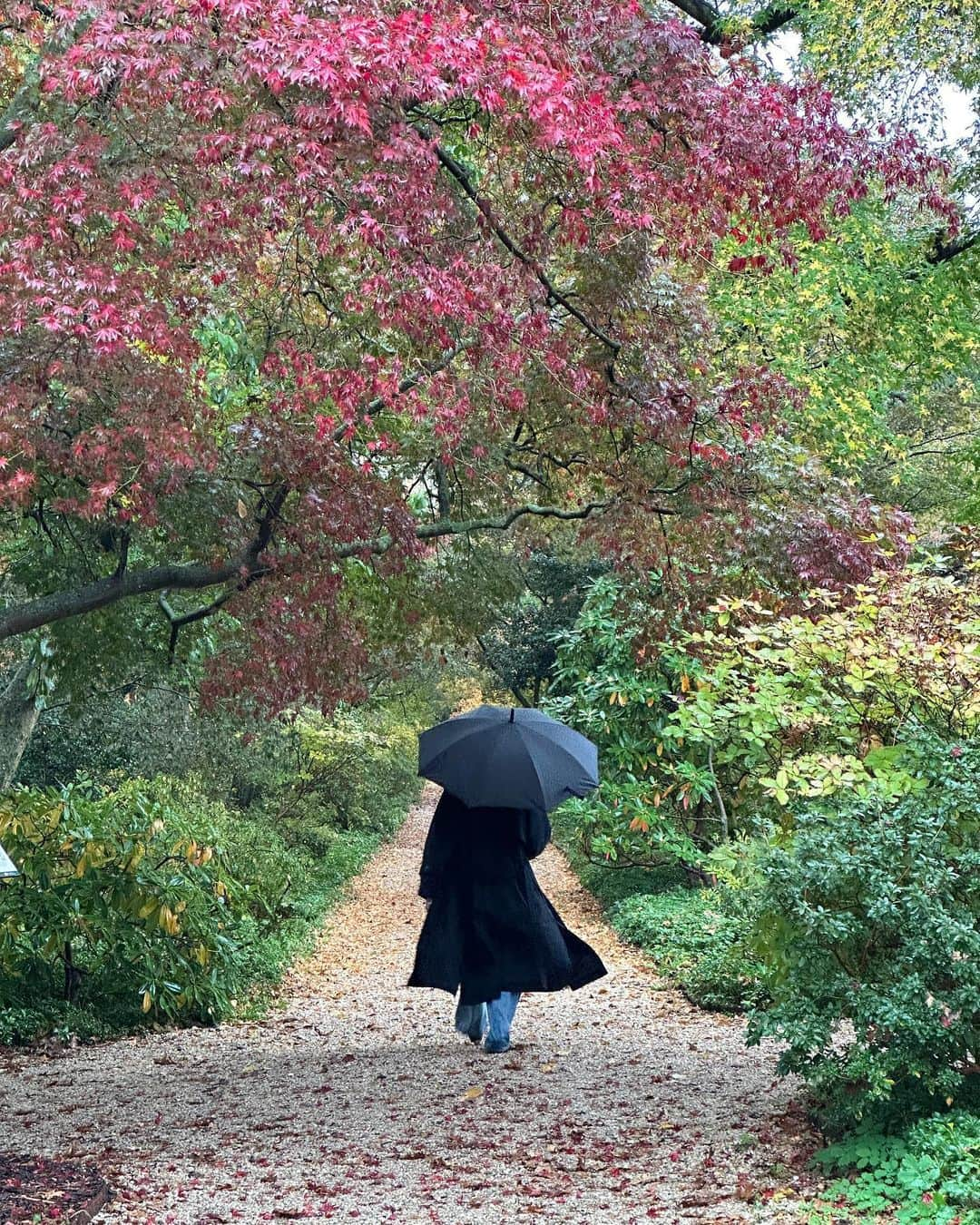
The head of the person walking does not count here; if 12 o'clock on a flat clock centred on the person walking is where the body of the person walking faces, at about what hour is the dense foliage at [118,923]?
The dense foliage is roughly at 10 o'clock from the person walking.

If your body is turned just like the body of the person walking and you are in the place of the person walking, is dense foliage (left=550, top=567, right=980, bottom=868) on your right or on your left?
on your right

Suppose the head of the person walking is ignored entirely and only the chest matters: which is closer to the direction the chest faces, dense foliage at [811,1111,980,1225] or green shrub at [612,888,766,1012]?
the green shrub

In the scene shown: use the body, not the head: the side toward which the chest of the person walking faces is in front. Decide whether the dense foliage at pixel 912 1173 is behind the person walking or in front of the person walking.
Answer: behind

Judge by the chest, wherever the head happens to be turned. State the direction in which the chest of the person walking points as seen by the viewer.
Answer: away from the camera

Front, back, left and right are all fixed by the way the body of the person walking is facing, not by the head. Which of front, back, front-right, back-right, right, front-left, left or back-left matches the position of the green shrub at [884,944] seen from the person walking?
back-right
